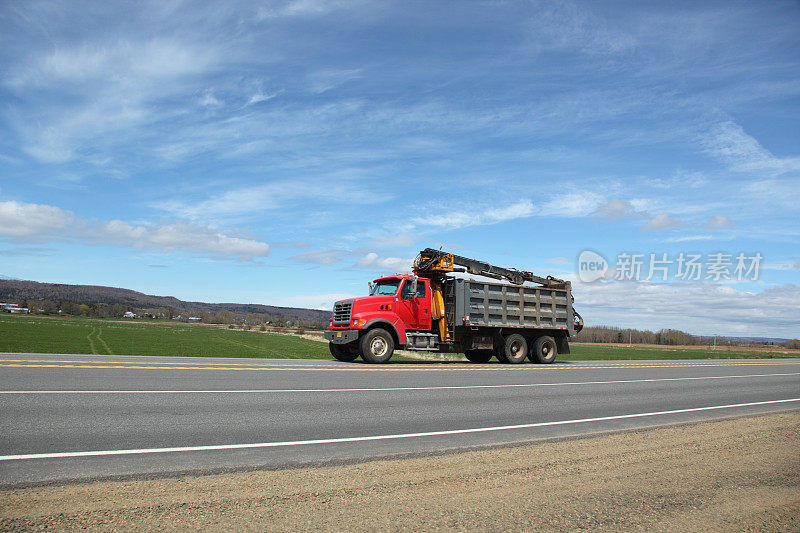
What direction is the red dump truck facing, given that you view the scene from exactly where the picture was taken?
facing the viewer and to the left of the viewer
